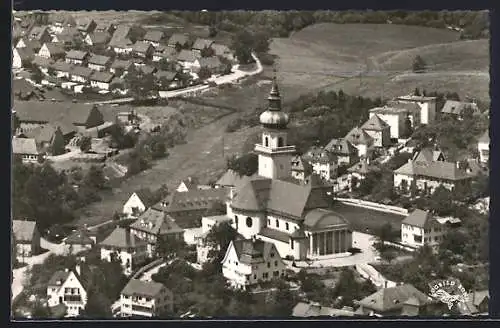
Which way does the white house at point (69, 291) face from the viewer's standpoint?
toward the camera

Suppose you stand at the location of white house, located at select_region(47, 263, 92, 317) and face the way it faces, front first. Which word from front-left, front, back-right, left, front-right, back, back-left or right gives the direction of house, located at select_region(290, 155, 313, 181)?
left

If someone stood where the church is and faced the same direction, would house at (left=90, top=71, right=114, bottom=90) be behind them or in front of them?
behind

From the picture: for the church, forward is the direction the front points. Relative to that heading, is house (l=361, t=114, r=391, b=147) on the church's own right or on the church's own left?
on the church's own left

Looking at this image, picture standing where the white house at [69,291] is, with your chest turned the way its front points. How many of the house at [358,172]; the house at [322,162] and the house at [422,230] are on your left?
3

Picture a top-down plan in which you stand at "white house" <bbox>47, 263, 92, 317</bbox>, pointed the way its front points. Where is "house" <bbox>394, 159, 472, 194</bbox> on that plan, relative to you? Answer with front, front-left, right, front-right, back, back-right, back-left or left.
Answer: left

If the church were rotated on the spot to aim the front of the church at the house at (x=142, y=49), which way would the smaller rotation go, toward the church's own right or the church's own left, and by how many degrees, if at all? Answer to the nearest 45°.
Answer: approximately 135° to the church's own right
